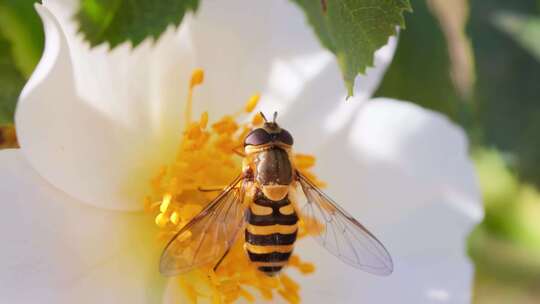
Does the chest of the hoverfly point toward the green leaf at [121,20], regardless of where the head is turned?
no

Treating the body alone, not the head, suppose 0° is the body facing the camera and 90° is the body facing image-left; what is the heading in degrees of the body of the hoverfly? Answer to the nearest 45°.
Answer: approximately 180°
